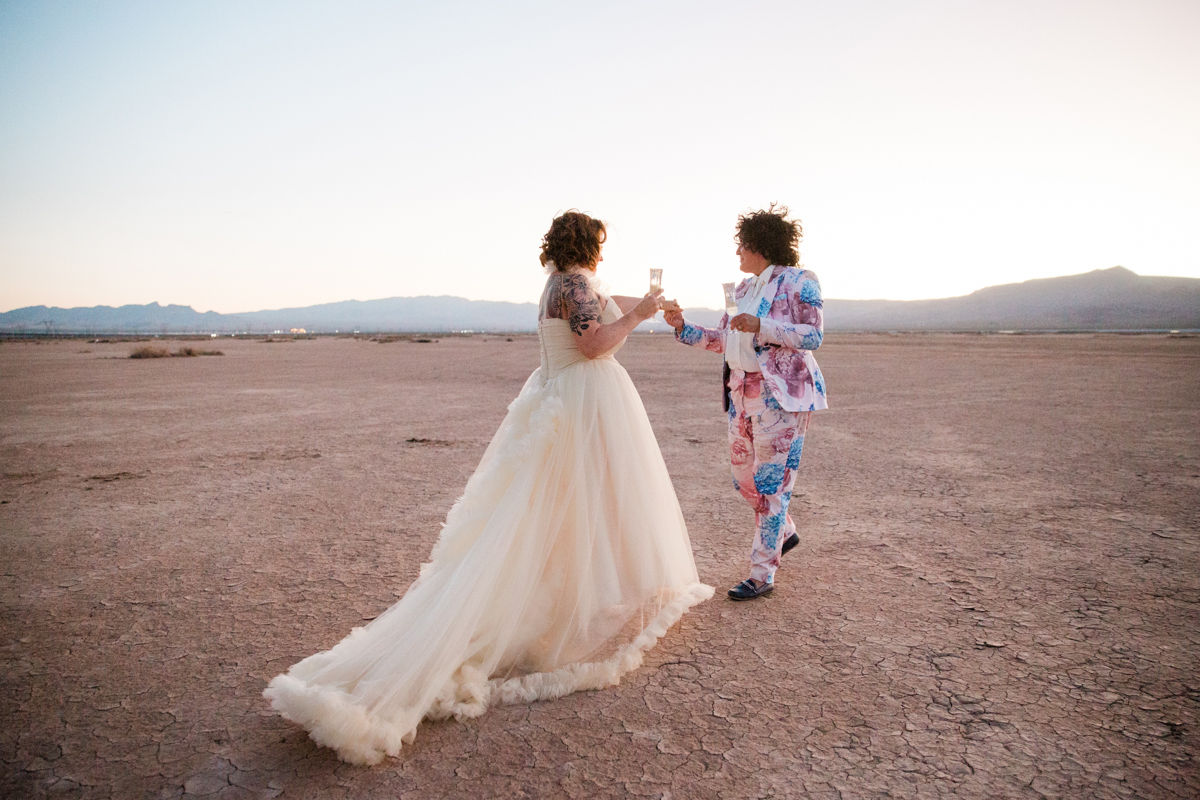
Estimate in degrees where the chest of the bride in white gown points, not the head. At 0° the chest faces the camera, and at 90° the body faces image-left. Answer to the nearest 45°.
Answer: approximately 225°

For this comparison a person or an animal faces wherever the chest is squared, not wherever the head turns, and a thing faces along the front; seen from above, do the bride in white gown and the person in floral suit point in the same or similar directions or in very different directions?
very different directions

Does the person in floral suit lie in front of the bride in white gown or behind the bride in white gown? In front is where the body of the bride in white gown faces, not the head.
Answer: in front

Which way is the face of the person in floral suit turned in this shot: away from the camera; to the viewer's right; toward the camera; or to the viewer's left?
to the viewer's left

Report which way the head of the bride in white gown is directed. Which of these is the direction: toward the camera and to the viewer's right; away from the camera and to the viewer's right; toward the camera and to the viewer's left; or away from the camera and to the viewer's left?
away from the camera and to the viewer's right

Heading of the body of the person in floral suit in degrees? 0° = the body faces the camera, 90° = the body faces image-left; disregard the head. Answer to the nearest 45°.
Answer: approximately 45°

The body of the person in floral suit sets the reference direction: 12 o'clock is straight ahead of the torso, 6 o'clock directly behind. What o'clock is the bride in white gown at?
The bride in white gown is roughly at 12 o'clock from the person in floral suit.
